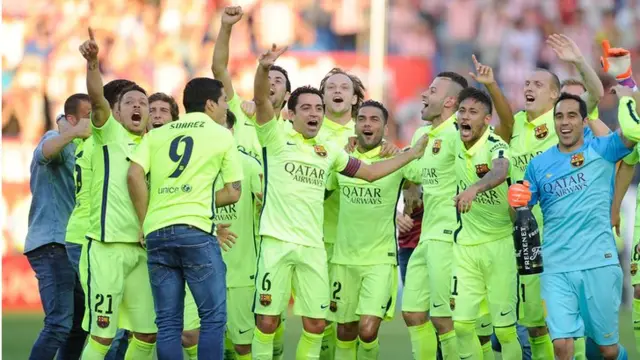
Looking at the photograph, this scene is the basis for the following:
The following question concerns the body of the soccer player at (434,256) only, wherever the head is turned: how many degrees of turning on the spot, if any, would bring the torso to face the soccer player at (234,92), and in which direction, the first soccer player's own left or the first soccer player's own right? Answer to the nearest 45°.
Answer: approximately 45° to the first soccer player's own right

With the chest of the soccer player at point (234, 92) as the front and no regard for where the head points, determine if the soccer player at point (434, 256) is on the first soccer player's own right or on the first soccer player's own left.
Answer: on the first soccer player's own left

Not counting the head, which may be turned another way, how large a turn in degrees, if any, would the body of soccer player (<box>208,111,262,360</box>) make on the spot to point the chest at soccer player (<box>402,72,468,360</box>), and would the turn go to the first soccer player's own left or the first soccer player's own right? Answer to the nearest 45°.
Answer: approximately 135° to the first soccer player's own left

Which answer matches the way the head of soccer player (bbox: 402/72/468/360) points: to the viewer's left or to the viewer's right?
to the viewer's left
